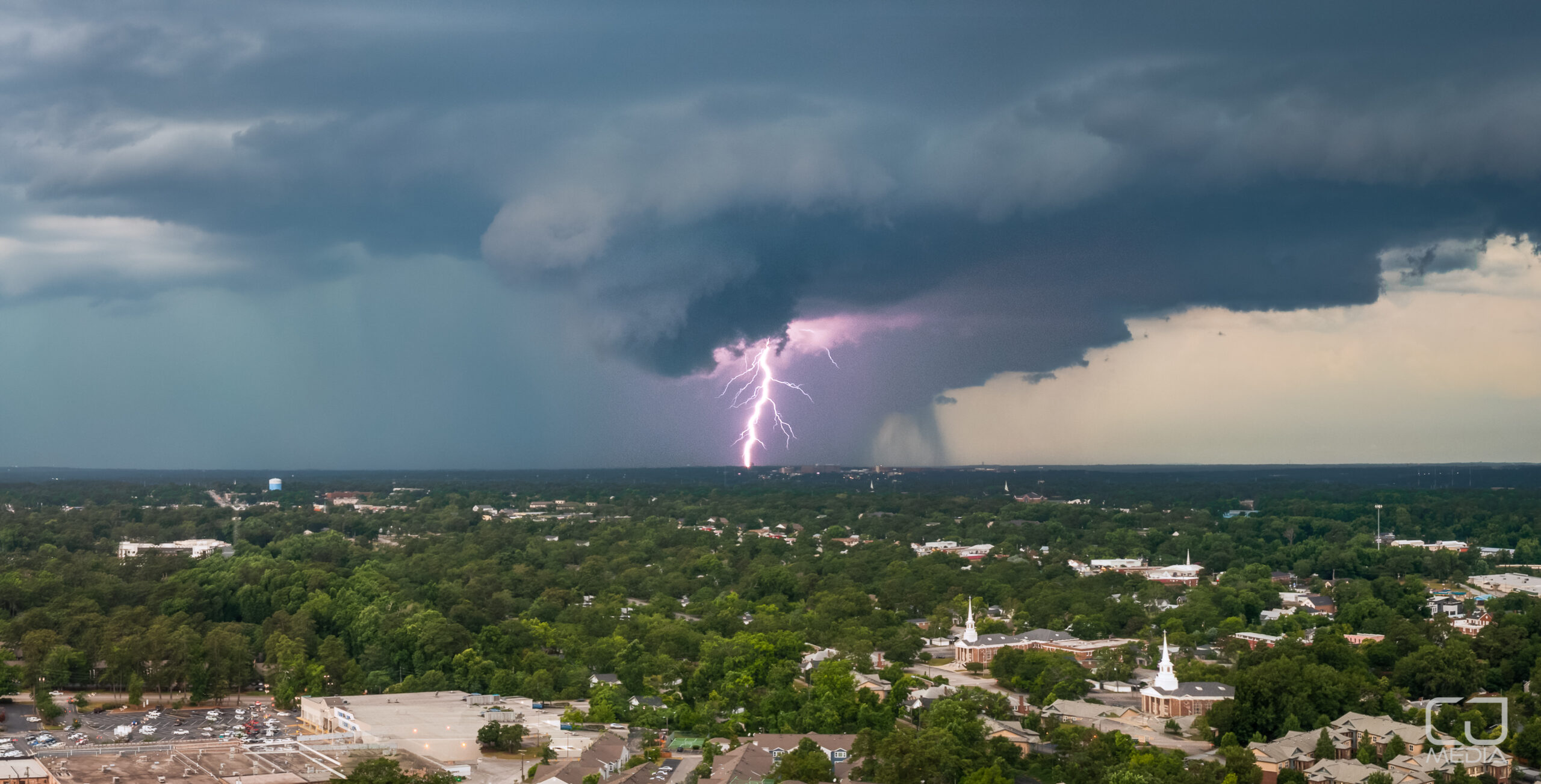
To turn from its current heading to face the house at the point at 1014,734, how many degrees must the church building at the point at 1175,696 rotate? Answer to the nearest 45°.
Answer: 0° — it already faces it

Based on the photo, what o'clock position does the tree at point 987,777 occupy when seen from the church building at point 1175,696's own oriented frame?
The tree is roughly at 11 o'clock from the church building.

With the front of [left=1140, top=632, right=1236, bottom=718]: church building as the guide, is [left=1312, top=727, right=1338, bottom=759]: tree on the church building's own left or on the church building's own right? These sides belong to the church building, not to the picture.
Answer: on the church building's own left

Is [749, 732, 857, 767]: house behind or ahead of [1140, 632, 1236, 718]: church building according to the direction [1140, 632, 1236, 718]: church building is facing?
ahead

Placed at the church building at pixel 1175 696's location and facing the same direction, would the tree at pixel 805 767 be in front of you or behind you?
in front

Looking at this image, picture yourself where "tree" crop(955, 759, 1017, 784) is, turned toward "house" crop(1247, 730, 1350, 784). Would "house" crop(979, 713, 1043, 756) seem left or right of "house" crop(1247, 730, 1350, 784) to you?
left

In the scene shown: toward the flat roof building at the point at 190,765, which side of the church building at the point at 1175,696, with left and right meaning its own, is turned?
front

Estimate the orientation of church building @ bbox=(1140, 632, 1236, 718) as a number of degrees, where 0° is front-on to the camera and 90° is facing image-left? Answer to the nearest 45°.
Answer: approximately 45°

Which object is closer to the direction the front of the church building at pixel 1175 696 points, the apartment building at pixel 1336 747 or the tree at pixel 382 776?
the tree

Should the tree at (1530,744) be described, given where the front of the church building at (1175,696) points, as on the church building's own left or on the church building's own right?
on the church building's own left

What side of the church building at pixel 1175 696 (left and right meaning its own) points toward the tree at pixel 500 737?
front

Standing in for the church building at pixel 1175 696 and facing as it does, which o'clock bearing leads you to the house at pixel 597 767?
The house is roughly at 12 o'clock from the church building.
